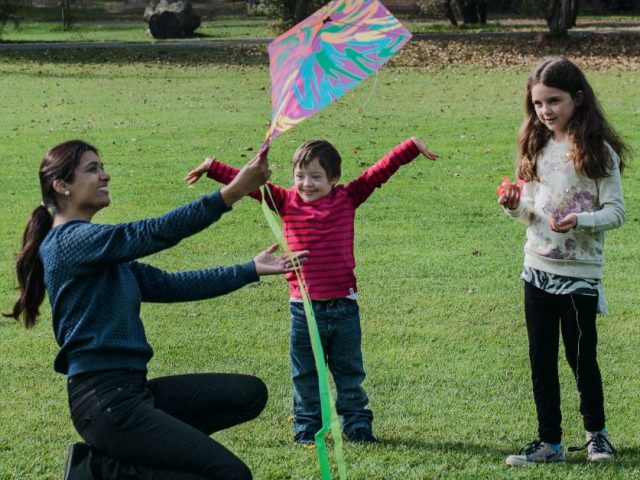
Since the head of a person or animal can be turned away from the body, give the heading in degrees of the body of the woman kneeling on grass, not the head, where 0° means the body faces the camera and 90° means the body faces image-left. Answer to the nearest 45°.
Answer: approximately 270°

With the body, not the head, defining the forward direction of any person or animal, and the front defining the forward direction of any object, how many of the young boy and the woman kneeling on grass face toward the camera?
1

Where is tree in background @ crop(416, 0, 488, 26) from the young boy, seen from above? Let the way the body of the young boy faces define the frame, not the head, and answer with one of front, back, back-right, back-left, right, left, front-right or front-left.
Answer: back

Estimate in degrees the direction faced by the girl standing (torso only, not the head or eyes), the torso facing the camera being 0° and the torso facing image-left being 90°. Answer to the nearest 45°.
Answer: approximately 45°

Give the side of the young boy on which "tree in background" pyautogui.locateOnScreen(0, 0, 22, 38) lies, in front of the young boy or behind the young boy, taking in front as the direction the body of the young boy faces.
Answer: behind

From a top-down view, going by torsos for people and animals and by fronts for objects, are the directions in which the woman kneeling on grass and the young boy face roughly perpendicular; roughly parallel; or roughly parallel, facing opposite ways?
roughly perpendicular

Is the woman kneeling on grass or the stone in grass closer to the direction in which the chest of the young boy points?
the woman kneeling on grass

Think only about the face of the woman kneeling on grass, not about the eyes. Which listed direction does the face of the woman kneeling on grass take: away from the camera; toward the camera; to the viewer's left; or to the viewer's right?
to the viewer's right

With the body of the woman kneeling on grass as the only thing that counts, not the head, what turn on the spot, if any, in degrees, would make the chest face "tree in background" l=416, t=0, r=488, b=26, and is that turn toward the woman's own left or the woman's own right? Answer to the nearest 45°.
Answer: approximately 90° to the woman's own left

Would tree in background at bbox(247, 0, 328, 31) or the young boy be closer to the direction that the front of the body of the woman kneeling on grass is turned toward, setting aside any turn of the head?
the young boy

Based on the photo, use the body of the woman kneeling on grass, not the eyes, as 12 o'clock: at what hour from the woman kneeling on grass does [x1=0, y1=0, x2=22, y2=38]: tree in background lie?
The tree in background is roughly at 9 o'clock from the woman kneeling on grass.

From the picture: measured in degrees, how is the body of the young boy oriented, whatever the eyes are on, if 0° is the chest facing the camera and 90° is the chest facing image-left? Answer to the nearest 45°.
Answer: approximately 0°
